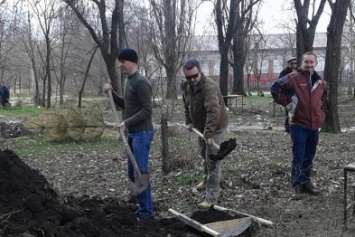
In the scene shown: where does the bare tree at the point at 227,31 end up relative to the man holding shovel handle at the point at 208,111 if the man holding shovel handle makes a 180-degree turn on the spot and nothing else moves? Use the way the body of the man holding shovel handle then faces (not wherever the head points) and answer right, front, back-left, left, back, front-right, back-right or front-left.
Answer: front-left

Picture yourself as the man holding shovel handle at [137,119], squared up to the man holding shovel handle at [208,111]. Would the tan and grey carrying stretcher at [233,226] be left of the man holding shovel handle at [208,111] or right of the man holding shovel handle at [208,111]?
right

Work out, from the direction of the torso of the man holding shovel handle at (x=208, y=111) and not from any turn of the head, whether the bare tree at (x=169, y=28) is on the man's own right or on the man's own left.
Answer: on the man's own right

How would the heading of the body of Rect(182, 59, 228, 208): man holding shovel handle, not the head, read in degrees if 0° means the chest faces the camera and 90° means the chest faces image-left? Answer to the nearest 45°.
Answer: approximately 45°

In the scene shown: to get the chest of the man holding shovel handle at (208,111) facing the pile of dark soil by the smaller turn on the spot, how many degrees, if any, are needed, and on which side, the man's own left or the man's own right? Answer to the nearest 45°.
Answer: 0° — they already face it

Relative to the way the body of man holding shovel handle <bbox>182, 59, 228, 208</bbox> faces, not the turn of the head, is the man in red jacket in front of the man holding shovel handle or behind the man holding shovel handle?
behind
